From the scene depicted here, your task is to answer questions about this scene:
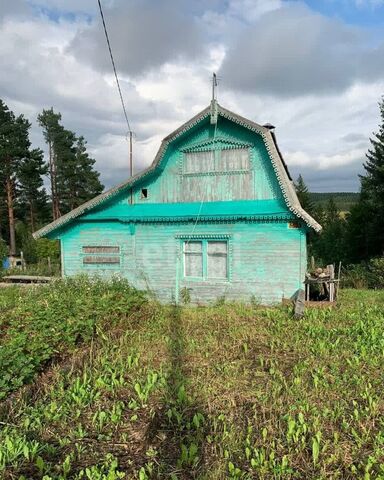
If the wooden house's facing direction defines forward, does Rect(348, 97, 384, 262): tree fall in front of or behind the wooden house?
behind

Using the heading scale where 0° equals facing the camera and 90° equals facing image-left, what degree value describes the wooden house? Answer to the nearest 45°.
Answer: approximately 0°

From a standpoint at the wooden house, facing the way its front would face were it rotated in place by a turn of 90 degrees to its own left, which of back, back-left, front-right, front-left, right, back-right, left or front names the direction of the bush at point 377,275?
front-left

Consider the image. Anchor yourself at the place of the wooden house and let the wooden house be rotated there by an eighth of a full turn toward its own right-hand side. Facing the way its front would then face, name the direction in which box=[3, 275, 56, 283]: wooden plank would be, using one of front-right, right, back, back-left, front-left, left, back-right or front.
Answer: right

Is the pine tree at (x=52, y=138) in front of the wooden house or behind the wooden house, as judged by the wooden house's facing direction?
behind

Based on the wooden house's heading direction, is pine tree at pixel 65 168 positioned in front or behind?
behind

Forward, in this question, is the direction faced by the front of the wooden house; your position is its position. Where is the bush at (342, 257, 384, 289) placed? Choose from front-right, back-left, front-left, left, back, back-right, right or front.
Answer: back-left

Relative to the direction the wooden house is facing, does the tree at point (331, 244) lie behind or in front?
behind
